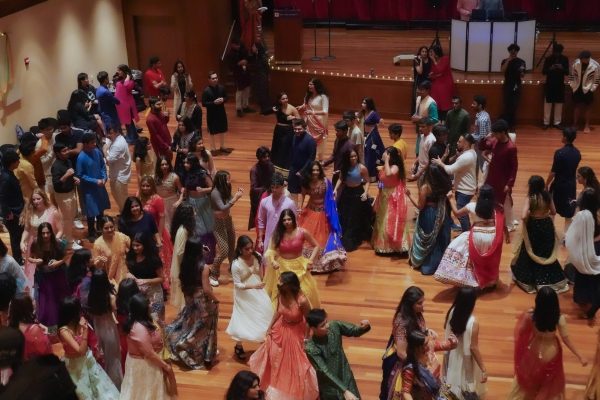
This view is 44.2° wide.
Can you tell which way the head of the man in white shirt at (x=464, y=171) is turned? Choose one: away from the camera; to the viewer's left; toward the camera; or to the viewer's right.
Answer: to the viewer's left

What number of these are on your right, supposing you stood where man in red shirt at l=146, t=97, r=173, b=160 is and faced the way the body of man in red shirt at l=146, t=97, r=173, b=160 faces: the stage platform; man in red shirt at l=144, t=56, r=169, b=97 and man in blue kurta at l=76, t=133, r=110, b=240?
1

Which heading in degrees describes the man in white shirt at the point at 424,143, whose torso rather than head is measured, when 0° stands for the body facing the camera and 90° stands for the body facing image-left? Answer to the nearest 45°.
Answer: approximately 45°

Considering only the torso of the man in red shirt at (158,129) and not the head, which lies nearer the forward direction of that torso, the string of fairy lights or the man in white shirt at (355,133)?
the man in white shirt

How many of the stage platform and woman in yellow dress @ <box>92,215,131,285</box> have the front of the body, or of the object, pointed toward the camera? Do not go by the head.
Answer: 2

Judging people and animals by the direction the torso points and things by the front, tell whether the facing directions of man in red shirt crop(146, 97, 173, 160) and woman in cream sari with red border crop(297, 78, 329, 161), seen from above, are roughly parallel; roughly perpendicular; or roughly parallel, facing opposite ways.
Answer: roughly perpendicular

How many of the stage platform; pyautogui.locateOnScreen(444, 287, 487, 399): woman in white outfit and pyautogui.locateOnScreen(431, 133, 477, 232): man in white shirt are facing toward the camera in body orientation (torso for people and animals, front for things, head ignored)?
1

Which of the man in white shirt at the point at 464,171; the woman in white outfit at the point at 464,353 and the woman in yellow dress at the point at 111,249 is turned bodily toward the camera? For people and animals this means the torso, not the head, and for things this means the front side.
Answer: the woman in yellow dress

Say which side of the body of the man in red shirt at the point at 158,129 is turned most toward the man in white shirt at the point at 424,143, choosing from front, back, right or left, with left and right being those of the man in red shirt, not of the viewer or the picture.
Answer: front

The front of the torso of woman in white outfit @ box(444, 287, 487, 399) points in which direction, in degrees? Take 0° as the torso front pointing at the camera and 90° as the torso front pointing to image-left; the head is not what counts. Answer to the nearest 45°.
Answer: approximately 225°

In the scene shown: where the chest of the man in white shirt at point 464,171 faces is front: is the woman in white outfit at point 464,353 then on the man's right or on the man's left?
on the man's left

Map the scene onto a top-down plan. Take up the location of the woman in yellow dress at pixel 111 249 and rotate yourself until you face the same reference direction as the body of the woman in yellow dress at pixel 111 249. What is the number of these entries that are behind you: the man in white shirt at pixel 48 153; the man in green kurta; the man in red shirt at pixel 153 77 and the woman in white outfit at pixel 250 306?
2
